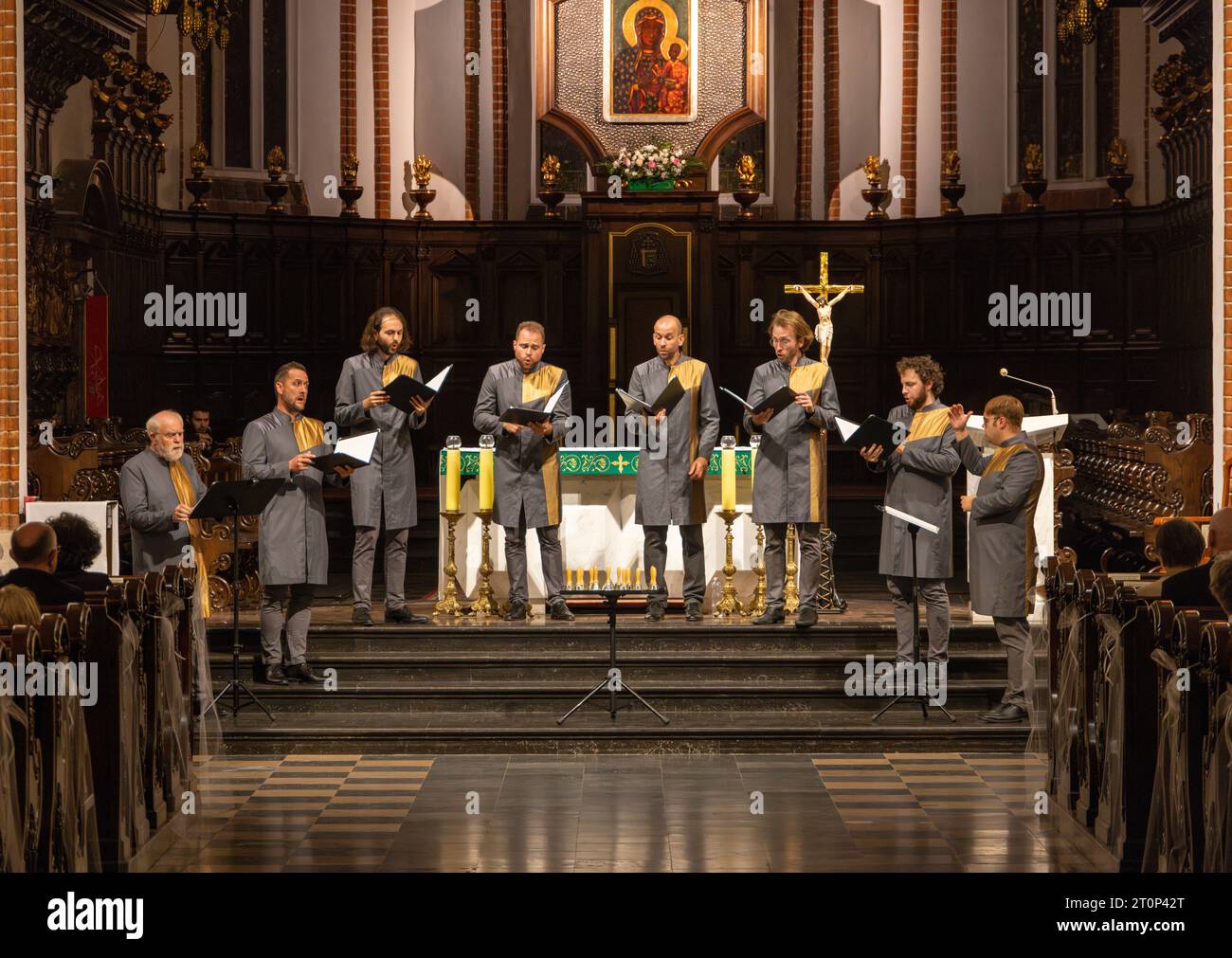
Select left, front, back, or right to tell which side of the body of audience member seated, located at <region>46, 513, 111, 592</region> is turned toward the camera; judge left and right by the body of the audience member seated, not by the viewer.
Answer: back

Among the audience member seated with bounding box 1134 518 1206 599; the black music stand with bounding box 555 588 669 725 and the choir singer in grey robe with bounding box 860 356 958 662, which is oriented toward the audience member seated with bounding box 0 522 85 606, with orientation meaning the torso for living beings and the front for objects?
the choir singer in grey robe

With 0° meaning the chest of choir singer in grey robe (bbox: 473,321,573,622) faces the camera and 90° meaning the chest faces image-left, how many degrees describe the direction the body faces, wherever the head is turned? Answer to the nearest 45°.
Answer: approximately 0°

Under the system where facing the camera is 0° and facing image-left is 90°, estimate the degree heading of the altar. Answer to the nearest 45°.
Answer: approximately 0°

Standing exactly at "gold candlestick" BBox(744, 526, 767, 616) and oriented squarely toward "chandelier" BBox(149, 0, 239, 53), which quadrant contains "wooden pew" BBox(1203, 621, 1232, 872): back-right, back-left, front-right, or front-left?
back-left

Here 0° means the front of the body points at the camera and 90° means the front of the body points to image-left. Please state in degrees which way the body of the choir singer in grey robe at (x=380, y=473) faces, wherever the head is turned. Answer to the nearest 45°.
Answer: approximately 315°

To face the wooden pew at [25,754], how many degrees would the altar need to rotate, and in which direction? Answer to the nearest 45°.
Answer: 0° — it already faces it

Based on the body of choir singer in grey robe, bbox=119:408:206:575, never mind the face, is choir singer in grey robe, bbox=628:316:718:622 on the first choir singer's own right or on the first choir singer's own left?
on the first choir singer's own left

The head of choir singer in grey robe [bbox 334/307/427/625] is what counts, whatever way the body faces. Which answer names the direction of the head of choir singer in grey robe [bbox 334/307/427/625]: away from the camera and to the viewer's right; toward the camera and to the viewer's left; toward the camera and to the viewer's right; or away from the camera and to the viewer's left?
toward the camera and to the viewer's right

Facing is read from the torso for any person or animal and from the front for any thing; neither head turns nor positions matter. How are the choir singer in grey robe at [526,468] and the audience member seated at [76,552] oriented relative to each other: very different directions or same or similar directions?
very different directions

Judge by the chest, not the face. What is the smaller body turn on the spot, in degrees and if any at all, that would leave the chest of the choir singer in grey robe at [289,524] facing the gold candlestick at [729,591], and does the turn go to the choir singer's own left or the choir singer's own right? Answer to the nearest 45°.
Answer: approximately 45° to the choir singer's own left

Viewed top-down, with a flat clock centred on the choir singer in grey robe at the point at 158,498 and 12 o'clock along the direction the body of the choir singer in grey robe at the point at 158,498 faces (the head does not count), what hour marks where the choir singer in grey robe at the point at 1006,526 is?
the choir singer in grey robe at the point at 1006,526 is roughly at 11 o'clock from the choir singer in grey robe at the point at 158,498.

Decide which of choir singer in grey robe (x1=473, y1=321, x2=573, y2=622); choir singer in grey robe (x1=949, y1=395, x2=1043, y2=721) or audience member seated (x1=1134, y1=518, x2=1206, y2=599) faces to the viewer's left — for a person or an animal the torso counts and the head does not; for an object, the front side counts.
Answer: choir singer in grey robe (x1=949, y1=395, x2=1043, y2=721)
